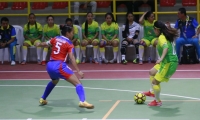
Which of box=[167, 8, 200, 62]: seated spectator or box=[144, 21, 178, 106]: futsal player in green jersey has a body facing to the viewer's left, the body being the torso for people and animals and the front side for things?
the futsal player in green jersey

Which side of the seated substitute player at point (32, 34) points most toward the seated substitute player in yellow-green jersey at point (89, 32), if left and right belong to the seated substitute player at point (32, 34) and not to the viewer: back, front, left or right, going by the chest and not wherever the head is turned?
left

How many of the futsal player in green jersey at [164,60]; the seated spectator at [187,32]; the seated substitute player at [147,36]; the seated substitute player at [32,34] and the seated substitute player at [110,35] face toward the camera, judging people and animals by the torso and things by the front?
4

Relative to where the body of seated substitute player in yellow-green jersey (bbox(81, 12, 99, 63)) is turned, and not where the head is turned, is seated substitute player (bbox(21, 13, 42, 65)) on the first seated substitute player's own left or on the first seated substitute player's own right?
on the first seated substitute player's own right

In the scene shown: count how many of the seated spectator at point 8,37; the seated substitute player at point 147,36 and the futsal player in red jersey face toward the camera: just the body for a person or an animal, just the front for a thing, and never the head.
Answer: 2

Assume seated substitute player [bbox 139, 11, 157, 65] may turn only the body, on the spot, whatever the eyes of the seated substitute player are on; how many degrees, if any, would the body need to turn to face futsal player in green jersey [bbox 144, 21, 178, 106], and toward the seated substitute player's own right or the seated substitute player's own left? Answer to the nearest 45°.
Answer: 0° — they already face them

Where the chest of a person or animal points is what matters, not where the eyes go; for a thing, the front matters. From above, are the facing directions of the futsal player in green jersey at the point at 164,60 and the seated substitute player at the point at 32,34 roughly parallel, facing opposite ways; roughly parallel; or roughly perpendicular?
roughly perpendicular

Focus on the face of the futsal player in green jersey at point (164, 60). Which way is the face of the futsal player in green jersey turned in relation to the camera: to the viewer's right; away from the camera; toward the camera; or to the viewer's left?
to the viewer's left

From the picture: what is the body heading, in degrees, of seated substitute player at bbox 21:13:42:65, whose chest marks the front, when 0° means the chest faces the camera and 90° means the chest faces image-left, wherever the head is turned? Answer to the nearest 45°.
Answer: approximately 0°

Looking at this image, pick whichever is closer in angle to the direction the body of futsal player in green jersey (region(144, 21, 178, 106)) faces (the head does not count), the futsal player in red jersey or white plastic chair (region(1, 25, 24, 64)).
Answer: the futsal player in red jersey

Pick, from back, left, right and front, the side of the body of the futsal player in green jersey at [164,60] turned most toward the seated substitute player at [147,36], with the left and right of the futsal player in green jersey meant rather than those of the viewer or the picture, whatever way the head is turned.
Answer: right

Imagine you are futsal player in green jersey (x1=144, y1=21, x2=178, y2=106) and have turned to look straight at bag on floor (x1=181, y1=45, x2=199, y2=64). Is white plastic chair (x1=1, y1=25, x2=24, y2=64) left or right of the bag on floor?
left
